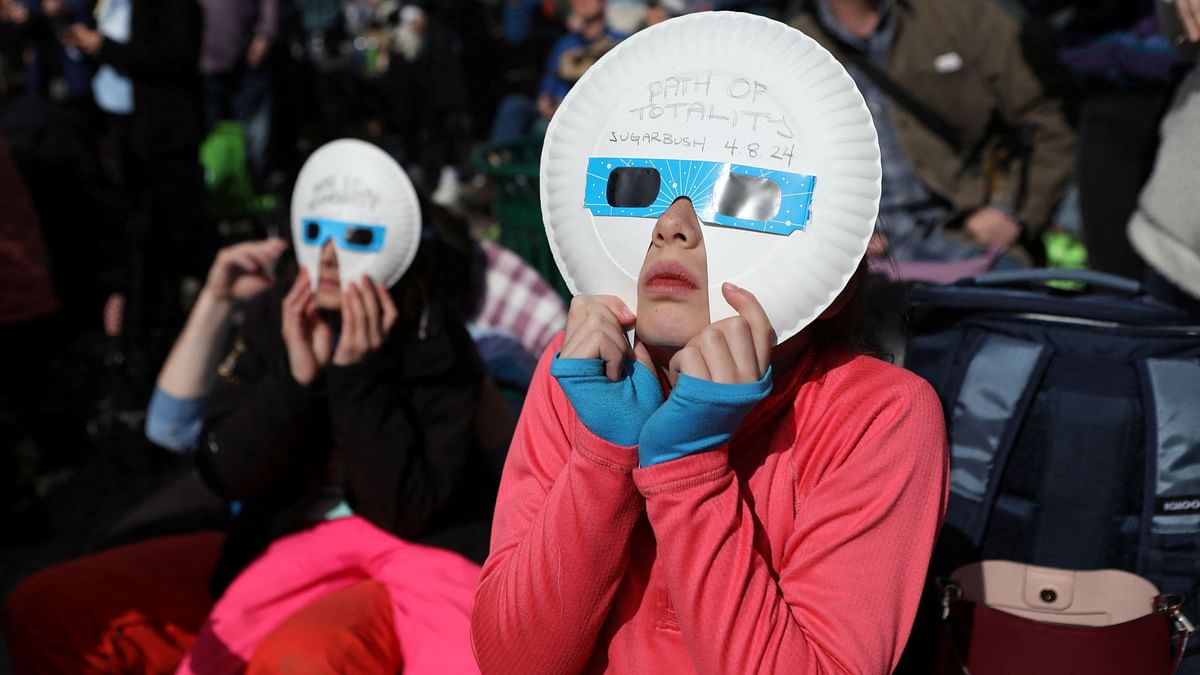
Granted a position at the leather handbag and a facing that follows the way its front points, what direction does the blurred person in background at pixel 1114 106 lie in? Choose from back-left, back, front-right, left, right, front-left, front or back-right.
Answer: back

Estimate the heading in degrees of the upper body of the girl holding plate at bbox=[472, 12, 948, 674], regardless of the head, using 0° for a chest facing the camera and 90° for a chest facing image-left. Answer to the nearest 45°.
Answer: approximately 45°

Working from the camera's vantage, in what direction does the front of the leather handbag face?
facing the viewer

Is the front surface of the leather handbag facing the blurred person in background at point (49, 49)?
no

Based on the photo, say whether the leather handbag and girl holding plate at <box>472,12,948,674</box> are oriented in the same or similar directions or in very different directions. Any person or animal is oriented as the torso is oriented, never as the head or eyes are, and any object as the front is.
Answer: same or similar directions

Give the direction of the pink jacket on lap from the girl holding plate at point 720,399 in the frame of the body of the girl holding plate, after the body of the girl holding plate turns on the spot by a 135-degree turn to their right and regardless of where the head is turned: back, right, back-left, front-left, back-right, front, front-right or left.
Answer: front-left

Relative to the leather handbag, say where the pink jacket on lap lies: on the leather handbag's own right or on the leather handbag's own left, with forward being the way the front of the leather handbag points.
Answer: on the leather handbag's own right

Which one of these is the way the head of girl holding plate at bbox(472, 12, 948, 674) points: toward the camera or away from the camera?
toward the camera

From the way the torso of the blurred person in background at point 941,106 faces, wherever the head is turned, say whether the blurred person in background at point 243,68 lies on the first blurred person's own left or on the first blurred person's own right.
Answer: on the first blurred person's own right

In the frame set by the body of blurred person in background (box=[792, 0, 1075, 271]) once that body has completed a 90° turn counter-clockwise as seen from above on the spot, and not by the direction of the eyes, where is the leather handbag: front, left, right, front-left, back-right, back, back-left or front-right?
front-right
